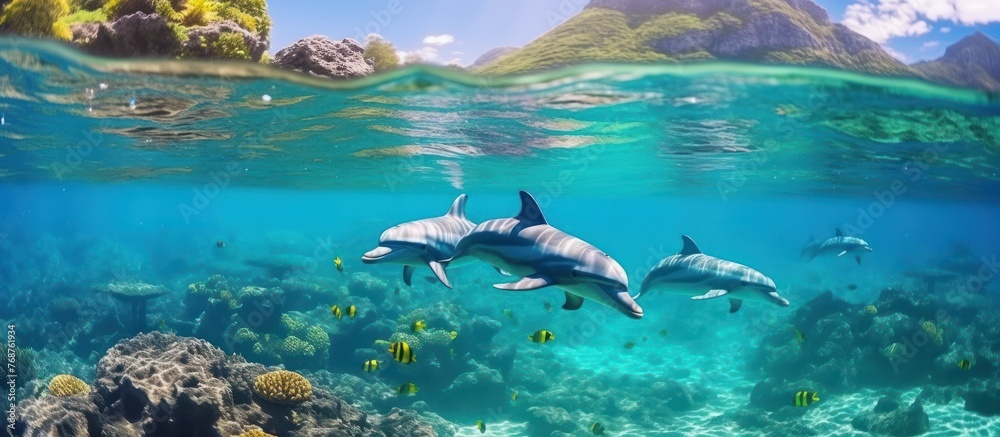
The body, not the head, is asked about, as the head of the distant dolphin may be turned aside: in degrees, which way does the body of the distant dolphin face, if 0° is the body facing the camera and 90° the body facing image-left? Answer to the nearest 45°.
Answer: approximately 270°

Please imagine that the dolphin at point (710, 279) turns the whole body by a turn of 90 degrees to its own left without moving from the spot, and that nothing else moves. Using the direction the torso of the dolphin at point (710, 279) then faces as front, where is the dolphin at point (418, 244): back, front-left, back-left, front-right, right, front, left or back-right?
back-left

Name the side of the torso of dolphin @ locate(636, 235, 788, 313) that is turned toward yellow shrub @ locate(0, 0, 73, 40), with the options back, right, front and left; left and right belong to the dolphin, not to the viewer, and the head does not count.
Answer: back

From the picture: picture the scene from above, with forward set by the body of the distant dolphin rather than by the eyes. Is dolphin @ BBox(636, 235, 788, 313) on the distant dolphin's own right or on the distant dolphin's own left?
on the distant dolphin's own right

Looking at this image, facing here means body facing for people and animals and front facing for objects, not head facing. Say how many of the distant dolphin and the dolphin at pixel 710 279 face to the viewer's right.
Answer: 2

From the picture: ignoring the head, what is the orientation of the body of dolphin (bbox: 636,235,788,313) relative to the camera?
to the viewer's right

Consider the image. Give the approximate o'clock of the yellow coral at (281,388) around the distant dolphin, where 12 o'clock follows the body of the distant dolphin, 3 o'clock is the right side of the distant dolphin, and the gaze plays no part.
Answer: The yellow coral is roughly at 4 o'clock from the distant dolphin.
